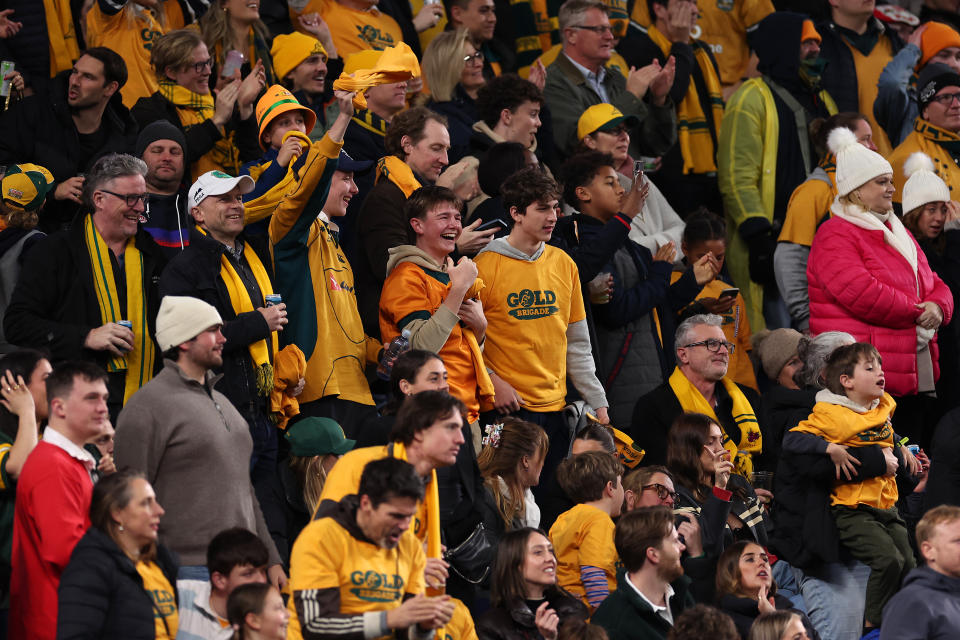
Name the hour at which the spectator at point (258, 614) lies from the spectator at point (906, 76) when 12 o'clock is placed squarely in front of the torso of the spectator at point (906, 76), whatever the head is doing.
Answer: the spectator at point (258, 614) is roughly at 2 o'clock from the spectator at point (906, 76).

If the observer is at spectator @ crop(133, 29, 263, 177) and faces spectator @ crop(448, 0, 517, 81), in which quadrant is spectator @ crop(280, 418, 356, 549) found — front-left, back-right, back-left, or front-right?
back-right

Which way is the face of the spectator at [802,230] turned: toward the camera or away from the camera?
toward the camera

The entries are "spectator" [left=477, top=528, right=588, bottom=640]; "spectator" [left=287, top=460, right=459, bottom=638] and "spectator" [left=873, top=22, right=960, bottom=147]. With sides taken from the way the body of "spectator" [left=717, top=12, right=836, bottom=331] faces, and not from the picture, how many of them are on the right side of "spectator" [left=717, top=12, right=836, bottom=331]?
2

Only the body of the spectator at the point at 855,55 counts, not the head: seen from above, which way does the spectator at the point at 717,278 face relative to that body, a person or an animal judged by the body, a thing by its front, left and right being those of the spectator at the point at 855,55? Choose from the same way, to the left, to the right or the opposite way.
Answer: the same way

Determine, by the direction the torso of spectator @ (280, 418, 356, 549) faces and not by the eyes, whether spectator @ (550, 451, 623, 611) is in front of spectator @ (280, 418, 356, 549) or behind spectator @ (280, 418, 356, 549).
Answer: in front

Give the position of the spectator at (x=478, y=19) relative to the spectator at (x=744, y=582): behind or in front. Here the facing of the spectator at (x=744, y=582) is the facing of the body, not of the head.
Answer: behind

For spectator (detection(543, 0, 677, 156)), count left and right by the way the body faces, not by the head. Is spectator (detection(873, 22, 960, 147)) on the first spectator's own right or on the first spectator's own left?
on the first spectator's own left

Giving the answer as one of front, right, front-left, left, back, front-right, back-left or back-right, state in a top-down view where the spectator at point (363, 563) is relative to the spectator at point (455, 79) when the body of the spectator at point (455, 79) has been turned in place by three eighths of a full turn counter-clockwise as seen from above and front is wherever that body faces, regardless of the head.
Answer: back-left

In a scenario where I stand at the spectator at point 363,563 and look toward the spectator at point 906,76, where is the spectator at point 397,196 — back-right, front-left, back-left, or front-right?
front-left

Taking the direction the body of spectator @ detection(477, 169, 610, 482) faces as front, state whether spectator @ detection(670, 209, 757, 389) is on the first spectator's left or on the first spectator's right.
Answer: on the first spectator's left

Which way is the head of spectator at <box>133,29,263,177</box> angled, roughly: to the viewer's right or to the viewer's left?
to the viewer's right

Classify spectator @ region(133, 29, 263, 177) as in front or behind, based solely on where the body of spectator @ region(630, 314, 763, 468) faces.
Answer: behind

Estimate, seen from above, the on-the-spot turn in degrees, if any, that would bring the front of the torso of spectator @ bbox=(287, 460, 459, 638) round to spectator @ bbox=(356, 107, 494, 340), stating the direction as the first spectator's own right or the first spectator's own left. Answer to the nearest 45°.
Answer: approximately 135° to the first spectator's own left

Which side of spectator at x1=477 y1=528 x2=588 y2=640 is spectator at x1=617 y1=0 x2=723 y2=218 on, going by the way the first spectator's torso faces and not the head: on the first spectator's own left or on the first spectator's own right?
on the first spectator's own left

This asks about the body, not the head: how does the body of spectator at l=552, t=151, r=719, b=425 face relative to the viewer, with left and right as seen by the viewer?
facing to the right of the viewer

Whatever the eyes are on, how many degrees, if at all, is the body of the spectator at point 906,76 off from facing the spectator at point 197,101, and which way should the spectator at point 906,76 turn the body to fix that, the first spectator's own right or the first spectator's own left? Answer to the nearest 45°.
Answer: approximately 90° to the first spectator's own right
